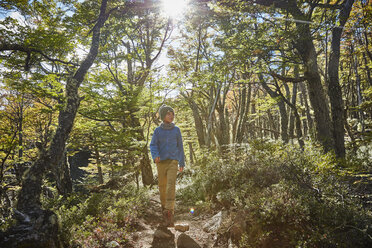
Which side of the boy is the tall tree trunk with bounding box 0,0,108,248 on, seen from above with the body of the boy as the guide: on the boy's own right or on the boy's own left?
on the boy's own right

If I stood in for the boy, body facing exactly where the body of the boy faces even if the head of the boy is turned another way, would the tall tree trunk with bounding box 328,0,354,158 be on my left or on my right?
on my left

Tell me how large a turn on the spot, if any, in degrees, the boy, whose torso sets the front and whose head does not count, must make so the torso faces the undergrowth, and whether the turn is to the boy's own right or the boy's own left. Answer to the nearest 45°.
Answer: approximately 90° to the boy's own right

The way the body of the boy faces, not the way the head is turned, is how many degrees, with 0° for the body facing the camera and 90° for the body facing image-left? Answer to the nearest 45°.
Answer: approximately 0°
